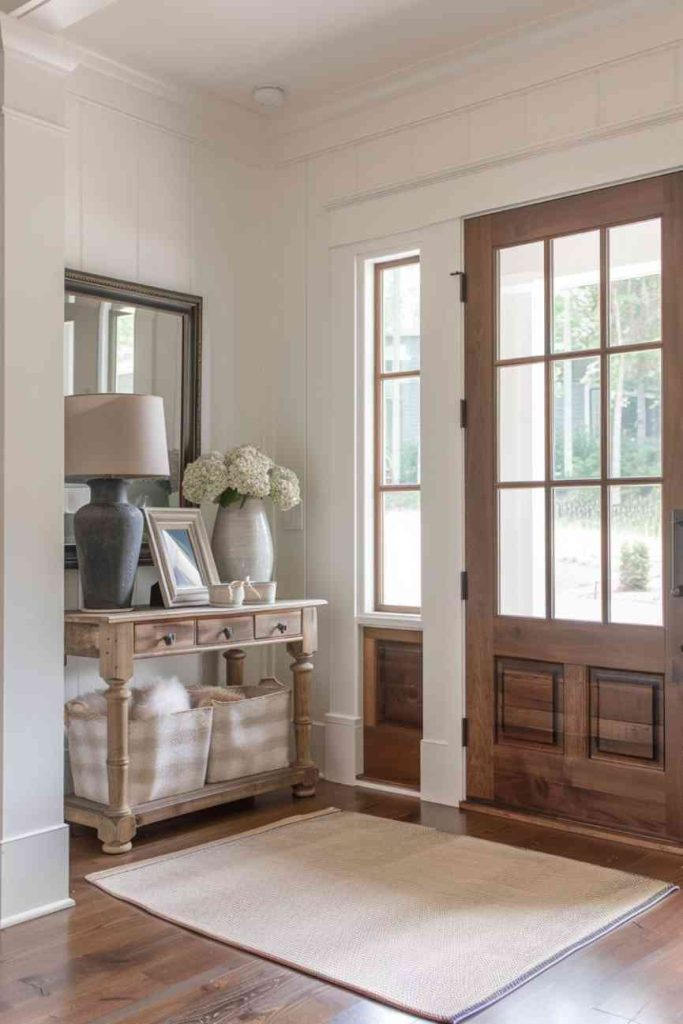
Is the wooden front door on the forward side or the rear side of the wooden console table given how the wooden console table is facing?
on the forward side

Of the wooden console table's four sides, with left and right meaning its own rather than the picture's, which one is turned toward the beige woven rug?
front

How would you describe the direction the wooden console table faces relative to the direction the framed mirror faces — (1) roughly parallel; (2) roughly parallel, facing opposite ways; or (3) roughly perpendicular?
roughly parallel

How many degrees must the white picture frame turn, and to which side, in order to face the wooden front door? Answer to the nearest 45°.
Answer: approximately 45° to its left

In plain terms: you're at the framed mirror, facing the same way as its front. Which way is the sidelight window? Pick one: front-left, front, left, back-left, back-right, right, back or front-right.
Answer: front-left

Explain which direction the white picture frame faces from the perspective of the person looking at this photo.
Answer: facing the viewer and to the right of the viewer

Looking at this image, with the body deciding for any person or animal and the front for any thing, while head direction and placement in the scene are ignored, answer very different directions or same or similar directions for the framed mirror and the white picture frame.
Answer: same or similar directions

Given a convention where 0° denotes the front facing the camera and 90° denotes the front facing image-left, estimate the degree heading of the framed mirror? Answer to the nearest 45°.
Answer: approximately 315°
